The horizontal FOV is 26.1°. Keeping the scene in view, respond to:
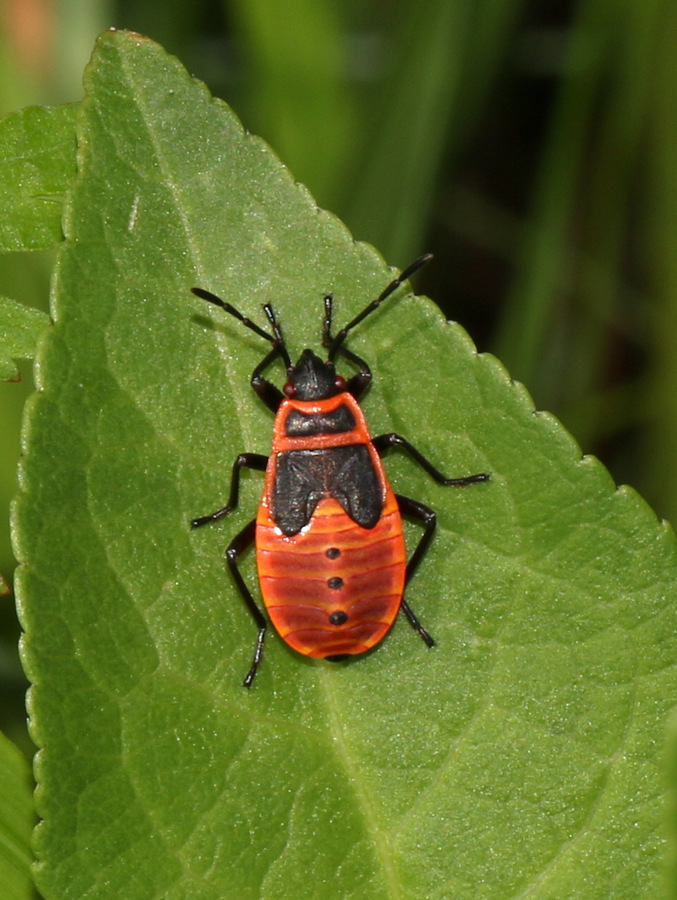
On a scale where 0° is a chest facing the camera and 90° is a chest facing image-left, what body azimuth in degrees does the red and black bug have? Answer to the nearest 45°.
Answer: approximately 180°

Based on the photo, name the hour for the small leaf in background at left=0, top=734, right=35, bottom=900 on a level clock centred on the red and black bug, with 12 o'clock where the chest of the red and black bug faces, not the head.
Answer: The small leaf in background is roughly at 7 o'clock from the red and black bug.

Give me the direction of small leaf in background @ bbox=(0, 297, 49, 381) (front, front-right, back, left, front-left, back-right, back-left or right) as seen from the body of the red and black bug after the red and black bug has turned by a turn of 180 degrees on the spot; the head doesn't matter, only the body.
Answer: right
